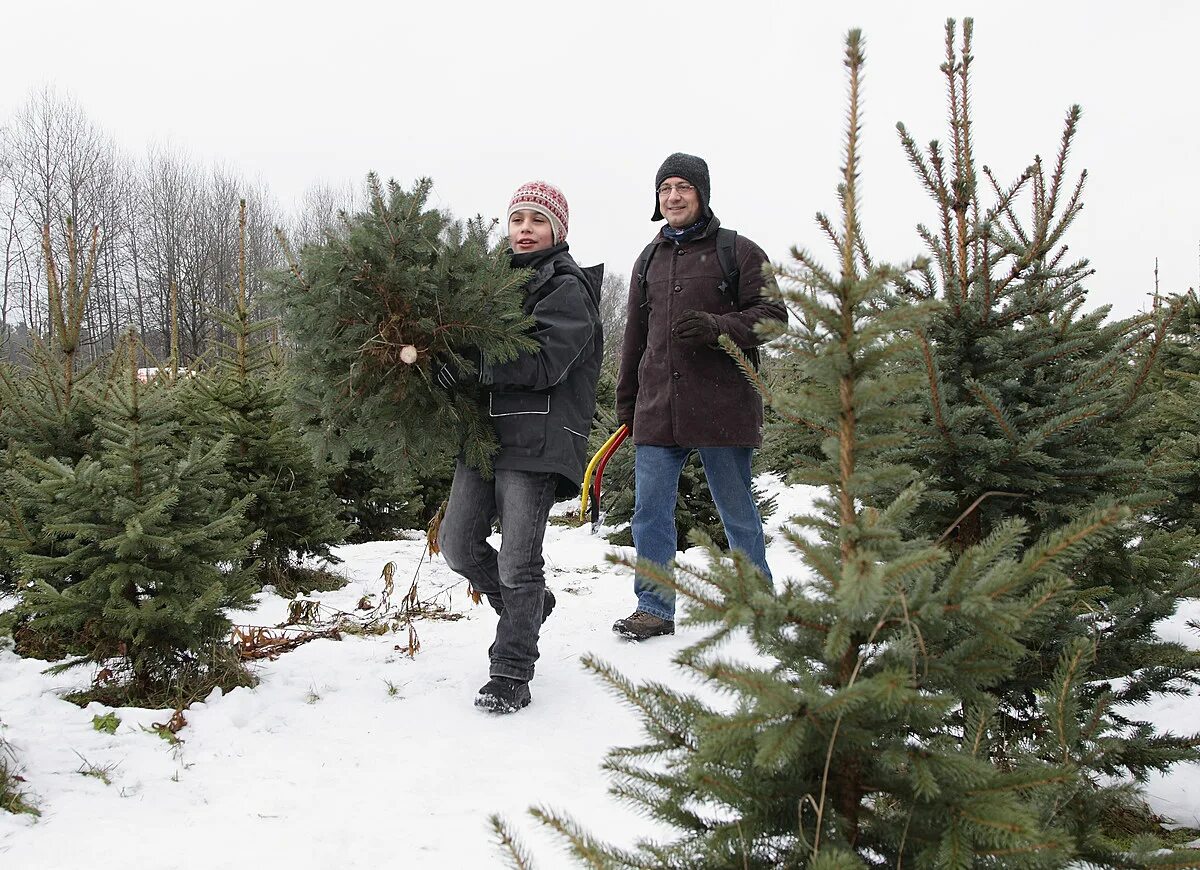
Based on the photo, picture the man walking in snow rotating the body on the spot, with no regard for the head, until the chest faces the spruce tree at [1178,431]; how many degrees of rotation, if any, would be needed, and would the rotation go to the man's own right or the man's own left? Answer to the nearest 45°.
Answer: approximately 135° to the man's own left

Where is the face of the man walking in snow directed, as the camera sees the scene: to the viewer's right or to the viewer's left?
to the viewer's left

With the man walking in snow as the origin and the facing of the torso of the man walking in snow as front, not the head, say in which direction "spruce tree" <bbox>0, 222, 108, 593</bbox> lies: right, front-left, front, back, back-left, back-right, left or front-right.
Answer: front-right

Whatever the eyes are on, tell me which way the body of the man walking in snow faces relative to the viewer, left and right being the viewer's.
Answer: facing the viewer and to the left of the viewer

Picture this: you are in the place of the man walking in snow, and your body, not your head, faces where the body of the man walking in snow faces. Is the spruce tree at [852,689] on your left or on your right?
on your left

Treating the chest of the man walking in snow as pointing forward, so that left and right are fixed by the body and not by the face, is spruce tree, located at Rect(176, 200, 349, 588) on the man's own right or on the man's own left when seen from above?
on the man's own right

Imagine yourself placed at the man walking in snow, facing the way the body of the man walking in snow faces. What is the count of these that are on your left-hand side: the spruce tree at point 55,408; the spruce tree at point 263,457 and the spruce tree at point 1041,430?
1

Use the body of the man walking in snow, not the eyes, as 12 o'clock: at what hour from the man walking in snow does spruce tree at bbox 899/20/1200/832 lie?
The spruce tree is roughly at 9 o'clock from the man walking in snow.

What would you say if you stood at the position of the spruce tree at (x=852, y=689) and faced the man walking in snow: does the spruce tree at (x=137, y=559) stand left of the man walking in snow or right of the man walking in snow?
left
